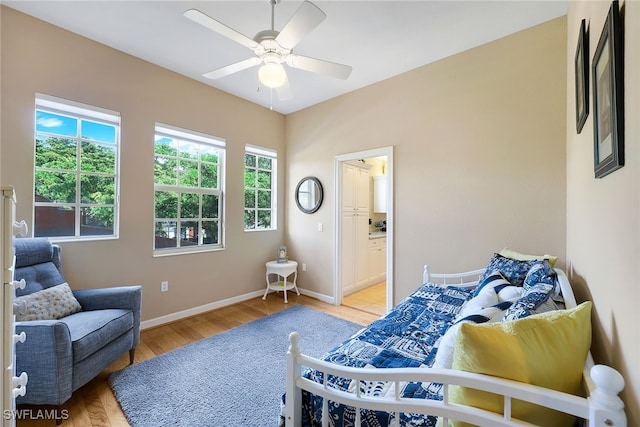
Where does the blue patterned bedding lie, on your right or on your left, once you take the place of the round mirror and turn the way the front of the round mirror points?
on your left

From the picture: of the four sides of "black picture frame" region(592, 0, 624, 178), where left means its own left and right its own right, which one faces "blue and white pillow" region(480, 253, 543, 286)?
right

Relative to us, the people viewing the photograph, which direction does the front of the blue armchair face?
facing the viewer and to the right of the viewer

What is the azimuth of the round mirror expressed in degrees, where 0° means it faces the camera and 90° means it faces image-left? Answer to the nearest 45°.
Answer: approximately 45°

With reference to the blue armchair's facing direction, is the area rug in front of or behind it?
in front

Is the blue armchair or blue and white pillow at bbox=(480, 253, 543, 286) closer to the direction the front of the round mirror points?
the blue armchair

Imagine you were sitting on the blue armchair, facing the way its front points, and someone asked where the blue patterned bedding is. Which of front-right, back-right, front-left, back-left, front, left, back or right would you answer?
front

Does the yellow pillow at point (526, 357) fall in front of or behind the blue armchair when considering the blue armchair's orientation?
in front

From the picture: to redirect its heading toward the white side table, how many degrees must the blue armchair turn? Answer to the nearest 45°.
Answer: approximately 45° to its left

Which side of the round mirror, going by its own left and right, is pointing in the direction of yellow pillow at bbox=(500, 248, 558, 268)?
left

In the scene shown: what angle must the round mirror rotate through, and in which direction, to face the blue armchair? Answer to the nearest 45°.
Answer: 0° — it already faces it

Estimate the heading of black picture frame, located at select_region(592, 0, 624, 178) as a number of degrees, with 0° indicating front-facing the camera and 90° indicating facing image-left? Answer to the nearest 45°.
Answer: approximately 90°

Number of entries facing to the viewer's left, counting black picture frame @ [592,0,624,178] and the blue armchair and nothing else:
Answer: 1
